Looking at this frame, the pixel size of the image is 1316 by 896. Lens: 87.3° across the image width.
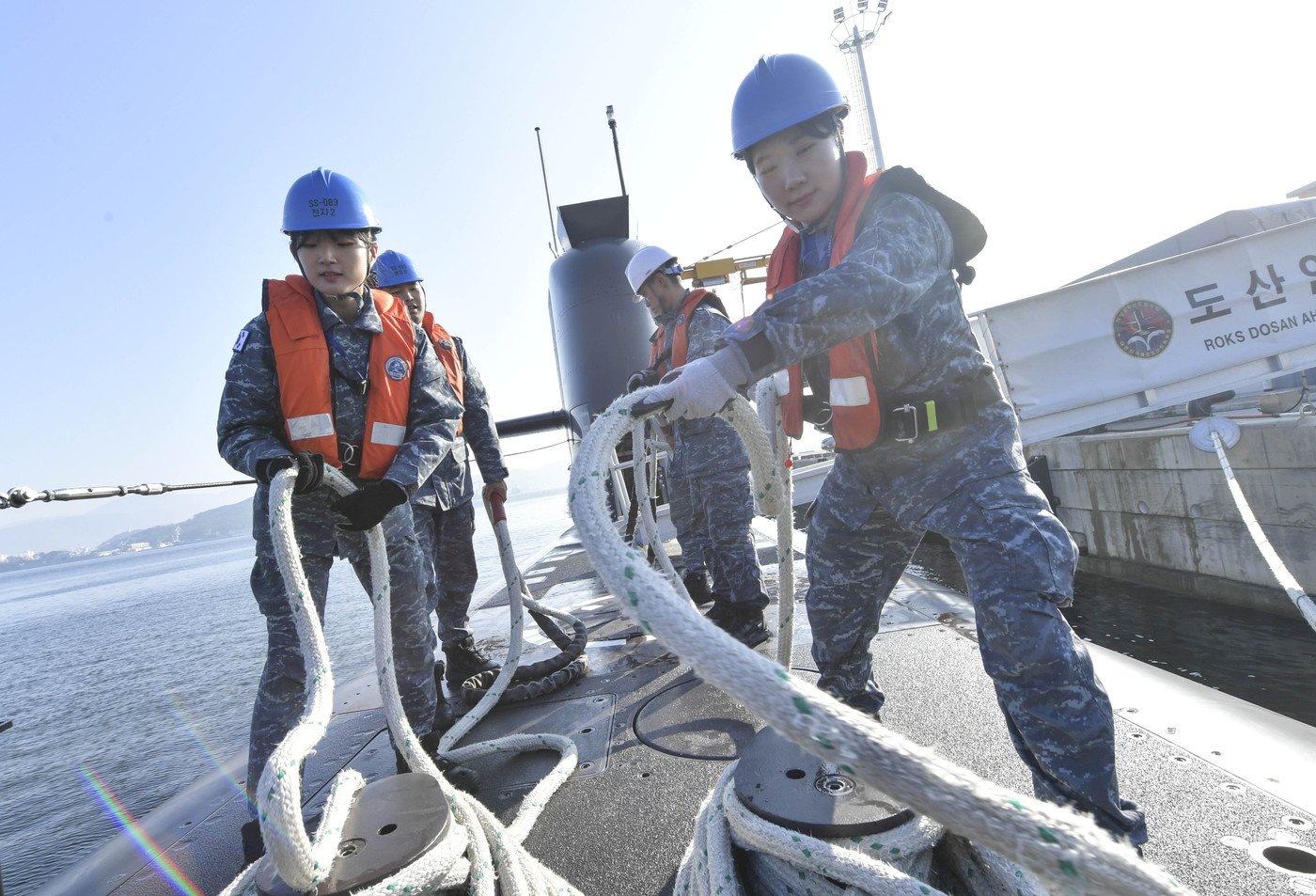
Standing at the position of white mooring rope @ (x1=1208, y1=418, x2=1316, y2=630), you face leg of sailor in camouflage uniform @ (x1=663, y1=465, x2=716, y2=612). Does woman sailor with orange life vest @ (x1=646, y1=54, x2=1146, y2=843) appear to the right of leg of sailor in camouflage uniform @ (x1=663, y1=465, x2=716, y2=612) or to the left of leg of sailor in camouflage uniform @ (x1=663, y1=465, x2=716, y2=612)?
left

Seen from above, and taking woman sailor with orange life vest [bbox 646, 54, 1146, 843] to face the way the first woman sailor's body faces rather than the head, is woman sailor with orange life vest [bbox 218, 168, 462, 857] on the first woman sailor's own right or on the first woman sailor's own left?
on the first woman sailor's own right

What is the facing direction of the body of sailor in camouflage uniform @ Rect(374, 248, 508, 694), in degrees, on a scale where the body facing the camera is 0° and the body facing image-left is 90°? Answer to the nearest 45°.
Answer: approximately 0°

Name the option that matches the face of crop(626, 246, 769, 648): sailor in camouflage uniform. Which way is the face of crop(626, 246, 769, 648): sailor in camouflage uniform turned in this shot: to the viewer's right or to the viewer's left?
to the viewer's left

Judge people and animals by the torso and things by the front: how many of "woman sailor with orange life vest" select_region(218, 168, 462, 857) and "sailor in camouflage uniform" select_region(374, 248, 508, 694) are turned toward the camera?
2

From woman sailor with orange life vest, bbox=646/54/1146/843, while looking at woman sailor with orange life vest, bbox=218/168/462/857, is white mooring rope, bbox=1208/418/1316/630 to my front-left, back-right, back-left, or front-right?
back-right

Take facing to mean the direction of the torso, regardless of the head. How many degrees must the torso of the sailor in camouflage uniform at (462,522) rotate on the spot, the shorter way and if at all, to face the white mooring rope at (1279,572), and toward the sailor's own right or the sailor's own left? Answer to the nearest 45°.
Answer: approximately 90° to the sailor's own left

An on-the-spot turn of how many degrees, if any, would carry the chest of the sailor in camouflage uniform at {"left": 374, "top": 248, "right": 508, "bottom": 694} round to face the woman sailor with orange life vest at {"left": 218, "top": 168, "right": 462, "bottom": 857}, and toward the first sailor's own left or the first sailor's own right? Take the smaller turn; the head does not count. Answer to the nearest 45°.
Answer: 0° — they already face them

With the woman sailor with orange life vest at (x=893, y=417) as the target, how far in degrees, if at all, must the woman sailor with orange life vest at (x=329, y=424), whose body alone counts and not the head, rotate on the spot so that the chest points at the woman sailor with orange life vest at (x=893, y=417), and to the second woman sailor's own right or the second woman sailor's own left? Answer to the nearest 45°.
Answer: approximately 45° to the second woman sailor's own left
